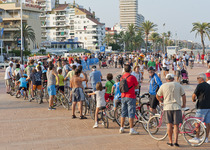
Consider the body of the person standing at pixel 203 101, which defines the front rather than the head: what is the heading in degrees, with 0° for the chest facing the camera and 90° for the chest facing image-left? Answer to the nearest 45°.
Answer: approximately 135°

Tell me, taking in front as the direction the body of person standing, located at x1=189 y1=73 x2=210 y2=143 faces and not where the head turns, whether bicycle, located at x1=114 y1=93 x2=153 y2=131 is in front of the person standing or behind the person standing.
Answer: in front

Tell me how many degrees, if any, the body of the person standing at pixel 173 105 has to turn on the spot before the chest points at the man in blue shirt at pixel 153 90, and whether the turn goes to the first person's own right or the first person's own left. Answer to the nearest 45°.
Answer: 0° — they already face them

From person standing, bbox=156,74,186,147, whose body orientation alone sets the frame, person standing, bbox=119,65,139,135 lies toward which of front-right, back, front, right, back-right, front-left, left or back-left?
front-left

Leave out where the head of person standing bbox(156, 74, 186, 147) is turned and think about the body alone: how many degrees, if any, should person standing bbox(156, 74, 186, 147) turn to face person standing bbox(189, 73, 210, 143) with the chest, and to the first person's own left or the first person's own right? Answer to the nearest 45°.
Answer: approximately 45° to the first person's own right

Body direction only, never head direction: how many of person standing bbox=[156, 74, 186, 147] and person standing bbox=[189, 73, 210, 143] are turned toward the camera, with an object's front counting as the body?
0

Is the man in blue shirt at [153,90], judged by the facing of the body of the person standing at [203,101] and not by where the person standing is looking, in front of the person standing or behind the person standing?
in front

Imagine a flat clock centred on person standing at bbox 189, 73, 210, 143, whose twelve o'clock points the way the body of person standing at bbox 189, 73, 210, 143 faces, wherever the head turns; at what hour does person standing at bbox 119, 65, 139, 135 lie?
person standing at bbox 119, 65, 139, 135 is roughly at 11 o'clock from person standing at bbox 189, 73, 210, 143.

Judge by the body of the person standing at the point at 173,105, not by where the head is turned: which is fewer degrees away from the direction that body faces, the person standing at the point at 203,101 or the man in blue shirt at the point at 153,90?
the man in blue shirt

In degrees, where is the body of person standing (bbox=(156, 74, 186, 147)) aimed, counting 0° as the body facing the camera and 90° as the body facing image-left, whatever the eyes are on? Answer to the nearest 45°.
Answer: approximately 180°
